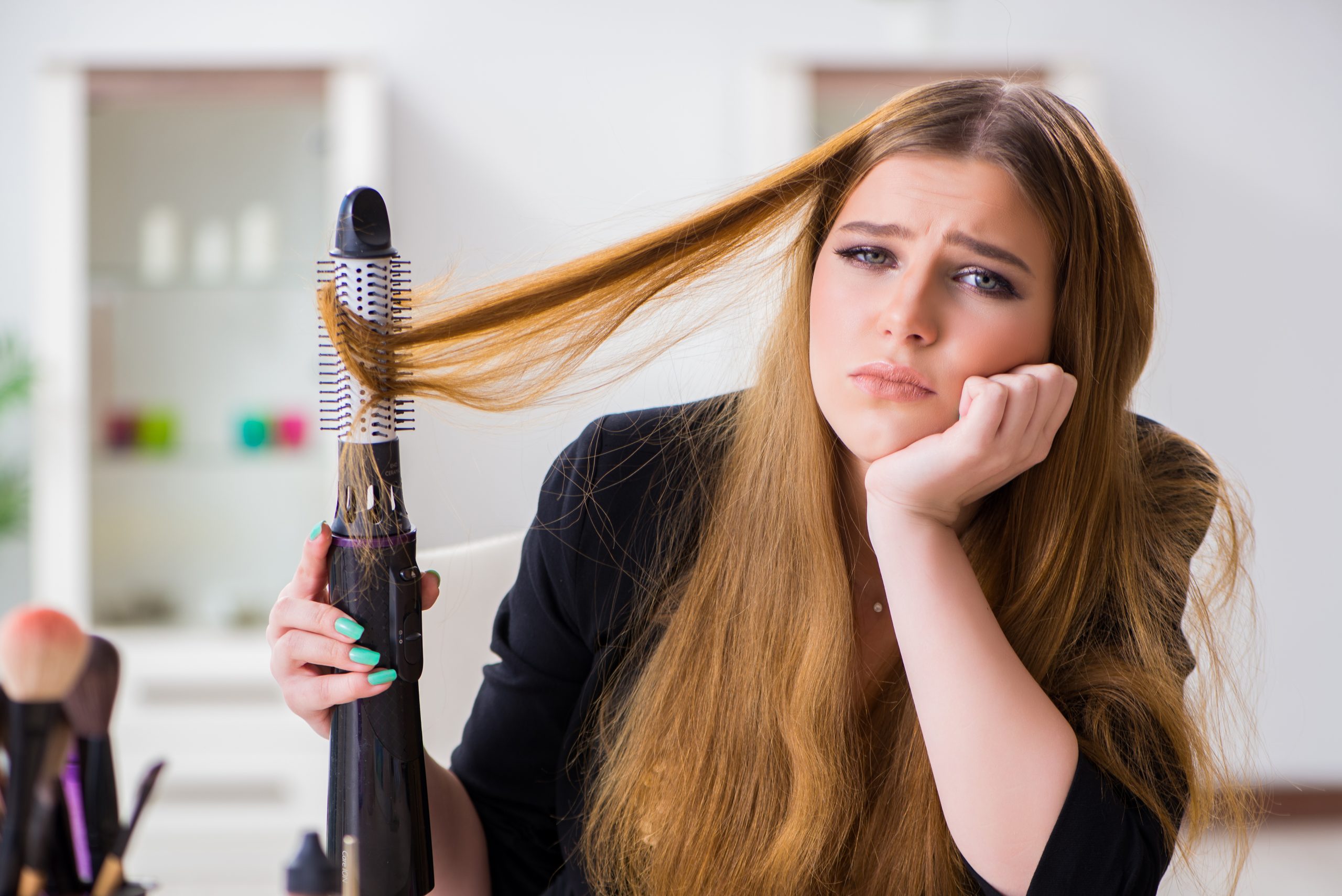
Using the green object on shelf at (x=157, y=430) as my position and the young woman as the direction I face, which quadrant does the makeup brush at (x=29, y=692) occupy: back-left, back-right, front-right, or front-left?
front-right

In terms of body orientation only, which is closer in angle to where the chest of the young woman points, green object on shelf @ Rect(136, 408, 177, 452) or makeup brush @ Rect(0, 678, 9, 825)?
the makeup brush

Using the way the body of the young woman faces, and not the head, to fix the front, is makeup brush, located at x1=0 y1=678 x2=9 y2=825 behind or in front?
in front

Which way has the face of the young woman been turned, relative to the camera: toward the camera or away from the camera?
toward the camera

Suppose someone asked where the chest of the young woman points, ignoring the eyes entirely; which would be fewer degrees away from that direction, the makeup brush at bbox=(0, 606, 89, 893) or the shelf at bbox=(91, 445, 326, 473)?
the makeup brush

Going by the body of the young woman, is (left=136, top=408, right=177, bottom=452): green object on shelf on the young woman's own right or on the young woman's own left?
on the young woman's own right

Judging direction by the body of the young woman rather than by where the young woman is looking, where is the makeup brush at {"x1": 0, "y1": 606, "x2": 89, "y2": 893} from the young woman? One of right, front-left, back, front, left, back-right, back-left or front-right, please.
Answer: front-right

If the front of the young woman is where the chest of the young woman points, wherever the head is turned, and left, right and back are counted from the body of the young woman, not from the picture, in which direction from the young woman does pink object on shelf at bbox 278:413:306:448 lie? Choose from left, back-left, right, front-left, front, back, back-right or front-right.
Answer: back-right

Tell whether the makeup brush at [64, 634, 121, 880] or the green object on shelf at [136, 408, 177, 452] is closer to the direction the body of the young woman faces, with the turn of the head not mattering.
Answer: the makeup brush

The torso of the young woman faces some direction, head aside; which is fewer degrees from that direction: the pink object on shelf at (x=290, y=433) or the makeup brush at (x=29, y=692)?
the makeup brush

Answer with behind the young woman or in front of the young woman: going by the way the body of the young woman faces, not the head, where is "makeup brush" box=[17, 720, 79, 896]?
in front

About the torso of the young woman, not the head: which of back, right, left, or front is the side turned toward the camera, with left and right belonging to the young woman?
front

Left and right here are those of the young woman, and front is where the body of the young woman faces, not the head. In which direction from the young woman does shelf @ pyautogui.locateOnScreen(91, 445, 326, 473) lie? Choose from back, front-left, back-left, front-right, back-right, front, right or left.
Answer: back-right
